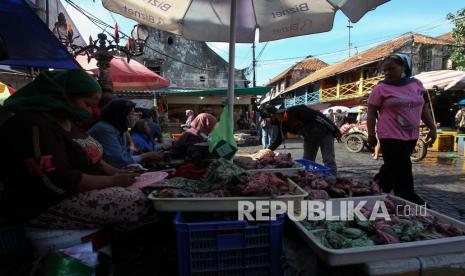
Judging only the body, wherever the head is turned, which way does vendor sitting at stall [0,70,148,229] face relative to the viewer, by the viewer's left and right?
facing to the right of the viewer

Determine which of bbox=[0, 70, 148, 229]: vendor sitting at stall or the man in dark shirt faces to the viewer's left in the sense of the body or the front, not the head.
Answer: the man in dark shirt

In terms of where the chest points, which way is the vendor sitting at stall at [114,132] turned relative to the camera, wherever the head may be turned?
to the viewer's right

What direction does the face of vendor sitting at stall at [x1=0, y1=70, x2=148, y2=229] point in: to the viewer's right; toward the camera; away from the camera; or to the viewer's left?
to the viewer's right

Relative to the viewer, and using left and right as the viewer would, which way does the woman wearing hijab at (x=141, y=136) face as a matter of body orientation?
facing to the right of the viewer

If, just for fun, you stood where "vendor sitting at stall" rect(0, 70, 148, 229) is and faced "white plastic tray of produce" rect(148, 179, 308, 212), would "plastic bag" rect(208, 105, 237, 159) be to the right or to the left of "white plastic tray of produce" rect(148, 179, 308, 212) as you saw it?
left

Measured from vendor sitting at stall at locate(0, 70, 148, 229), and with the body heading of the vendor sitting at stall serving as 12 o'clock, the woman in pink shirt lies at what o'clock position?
The woman in pink shirt is roughly at 12 o'clock from the vendor sitting at stall.

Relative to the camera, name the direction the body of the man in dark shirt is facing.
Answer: to the viewer's left

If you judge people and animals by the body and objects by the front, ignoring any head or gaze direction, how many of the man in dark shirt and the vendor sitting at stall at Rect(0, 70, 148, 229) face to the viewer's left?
1

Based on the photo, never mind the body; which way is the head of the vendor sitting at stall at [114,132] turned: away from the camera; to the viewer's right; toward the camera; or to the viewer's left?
to the viewer's right
